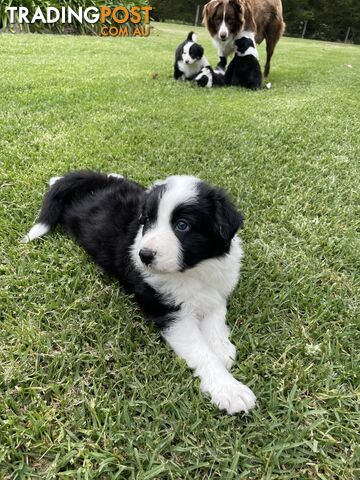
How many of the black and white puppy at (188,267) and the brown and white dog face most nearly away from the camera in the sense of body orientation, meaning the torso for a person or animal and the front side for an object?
0

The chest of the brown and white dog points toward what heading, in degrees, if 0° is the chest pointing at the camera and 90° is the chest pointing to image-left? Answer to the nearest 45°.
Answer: approximately 45°

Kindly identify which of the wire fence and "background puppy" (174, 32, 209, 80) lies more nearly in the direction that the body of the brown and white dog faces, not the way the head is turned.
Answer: the background puppy

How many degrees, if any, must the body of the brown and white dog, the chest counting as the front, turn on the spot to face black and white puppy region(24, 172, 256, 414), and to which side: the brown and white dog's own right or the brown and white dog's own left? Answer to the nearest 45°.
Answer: approximately 45° to the brown and white dog's own left

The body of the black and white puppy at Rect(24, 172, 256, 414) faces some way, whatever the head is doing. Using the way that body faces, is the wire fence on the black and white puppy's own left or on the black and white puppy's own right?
on the black and white puppy's own left

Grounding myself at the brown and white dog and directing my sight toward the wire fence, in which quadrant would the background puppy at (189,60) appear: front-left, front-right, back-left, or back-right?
back-left

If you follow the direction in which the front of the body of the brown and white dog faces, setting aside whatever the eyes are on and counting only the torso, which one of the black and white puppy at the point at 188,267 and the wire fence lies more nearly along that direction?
the black and white puppy

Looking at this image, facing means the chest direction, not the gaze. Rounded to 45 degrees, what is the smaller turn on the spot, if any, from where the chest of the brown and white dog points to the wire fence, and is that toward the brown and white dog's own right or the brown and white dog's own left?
approximately 135° to the brown and white dog's own right

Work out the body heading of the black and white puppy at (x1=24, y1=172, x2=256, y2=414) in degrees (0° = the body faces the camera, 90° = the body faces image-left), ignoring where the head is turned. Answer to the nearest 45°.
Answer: approximately 315°

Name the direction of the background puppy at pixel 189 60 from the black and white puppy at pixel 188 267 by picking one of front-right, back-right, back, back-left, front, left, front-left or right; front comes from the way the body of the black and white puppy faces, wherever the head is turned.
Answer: back-left
